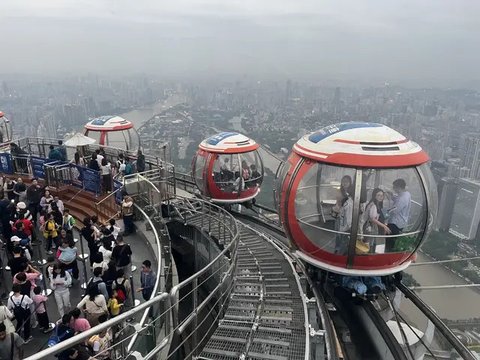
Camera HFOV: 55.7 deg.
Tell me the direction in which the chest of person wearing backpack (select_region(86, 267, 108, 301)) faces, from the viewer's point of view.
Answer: away from the camera

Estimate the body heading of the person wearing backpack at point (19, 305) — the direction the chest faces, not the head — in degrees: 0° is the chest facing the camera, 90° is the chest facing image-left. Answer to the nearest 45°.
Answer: approximately 180°

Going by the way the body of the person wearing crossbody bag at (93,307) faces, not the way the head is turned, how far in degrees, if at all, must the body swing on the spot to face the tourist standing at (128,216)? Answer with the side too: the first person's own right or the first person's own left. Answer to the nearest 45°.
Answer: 0° — they already face them

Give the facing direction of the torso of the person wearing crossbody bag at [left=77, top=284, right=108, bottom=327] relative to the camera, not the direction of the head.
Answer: away from the camera

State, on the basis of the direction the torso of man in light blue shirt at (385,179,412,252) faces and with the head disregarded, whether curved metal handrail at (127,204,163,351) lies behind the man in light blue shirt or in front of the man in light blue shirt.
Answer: in front

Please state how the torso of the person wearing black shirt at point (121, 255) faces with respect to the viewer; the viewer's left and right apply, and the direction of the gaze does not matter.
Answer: facing away from the viewer

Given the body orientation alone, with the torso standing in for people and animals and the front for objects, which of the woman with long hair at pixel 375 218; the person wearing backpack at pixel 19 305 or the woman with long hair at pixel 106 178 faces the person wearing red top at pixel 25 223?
the person wearing backpack

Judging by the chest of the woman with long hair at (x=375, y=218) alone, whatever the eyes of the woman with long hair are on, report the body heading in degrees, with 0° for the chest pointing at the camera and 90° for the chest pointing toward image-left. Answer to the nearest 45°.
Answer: approximately 315°

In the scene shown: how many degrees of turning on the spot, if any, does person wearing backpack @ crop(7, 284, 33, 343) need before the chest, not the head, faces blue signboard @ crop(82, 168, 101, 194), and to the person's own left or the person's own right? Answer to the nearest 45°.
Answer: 0° — they already face it

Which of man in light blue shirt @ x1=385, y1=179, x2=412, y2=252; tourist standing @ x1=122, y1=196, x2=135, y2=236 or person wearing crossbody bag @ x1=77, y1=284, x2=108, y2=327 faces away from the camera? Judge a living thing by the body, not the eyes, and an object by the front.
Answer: the person wearing crossbody bag
